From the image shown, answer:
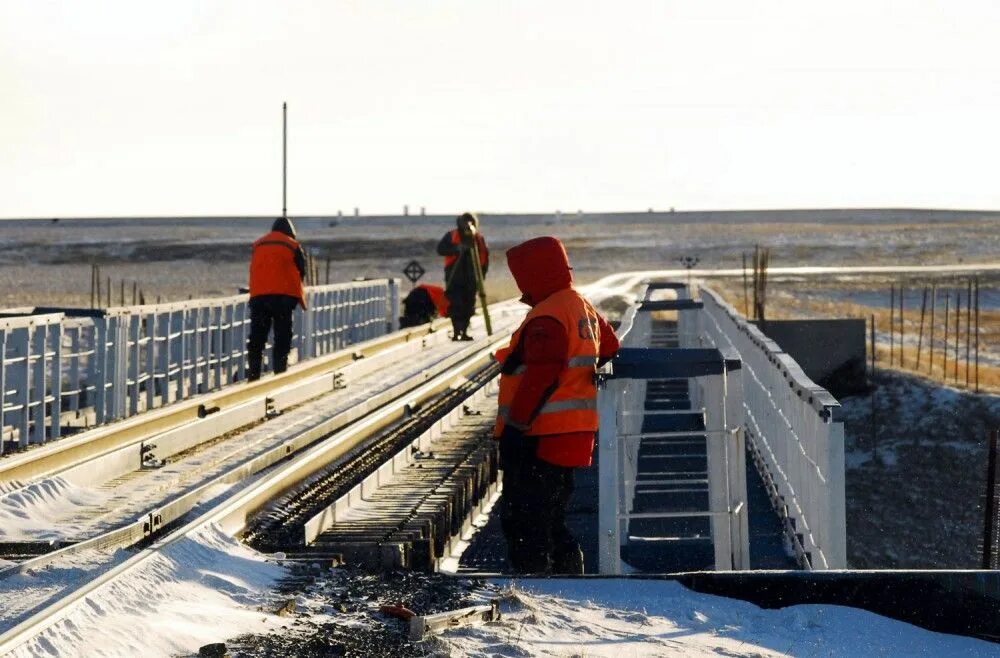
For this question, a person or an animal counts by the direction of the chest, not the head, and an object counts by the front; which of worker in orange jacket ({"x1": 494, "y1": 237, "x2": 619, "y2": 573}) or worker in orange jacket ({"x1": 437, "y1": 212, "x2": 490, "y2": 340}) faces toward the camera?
worker in orange jacket ({"x1": 437, "y1": 212, "x2": 490, "y2": 340})

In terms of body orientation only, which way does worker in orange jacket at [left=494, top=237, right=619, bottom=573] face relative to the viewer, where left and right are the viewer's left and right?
facing away from the viewer and to the left of the viewer

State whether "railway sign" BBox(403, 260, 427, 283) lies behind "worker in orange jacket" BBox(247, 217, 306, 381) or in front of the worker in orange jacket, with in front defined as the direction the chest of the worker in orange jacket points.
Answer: in front

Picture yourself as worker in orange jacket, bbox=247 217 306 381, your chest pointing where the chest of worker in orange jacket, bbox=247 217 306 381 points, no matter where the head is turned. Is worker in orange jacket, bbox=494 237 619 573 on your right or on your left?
on your right

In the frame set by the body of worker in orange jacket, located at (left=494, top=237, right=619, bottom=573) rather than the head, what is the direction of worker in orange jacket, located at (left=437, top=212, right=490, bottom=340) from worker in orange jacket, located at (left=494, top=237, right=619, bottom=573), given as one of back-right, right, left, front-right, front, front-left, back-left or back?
front-right

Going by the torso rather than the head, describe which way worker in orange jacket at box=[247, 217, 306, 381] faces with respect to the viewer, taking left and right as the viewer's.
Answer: facing away from the viewer and to the right of the viewer

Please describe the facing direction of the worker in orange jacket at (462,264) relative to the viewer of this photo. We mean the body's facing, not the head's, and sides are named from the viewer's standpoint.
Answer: facing the viewer

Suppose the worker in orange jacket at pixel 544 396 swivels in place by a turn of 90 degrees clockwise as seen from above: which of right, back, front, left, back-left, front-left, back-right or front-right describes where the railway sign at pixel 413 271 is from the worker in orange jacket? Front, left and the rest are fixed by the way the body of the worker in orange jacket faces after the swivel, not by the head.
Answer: front-left

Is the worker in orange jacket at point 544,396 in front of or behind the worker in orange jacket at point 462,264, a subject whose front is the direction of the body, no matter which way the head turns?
in front

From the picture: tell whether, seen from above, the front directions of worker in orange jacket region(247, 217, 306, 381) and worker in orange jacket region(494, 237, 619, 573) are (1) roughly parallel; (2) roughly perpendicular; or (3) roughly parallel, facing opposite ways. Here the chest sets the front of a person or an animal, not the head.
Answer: roughly perpendicular
